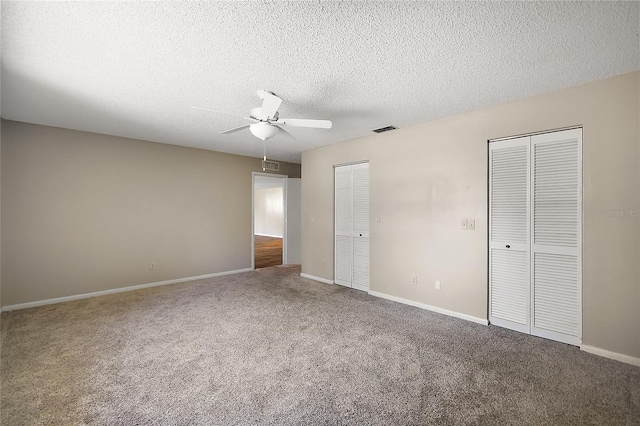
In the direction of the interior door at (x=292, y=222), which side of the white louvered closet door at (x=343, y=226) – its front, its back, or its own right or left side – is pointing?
right

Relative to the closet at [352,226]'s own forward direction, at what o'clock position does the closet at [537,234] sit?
the closet at [537,234] is roughly at 9 o'clock from the closet at [352,226].

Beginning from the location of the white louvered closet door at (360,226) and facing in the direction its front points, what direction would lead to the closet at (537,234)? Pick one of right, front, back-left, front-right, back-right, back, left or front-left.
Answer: left

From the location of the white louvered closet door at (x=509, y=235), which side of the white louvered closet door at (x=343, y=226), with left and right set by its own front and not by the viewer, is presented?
left

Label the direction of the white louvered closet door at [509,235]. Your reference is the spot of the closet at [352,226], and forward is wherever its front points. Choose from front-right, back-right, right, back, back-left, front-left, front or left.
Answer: left

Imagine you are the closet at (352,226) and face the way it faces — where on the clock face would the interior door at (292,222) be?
The interior door is roughly at 3 o'clock from the closet.

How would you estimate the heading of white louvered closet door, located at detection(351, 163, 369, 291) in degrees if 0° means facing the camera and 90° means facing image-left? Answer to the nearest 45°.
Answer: approximately 45°

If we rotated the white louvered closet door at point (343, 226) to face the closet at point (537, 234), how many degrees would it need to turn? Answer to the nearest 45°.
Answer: approximately 90° to its left

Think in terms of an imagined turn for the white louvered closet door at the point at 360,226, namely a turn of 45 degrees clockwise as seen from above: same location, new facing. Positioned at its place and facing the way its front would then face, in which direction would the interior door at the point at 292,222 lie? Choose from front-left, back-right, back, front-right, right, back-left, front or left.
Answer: front-right
